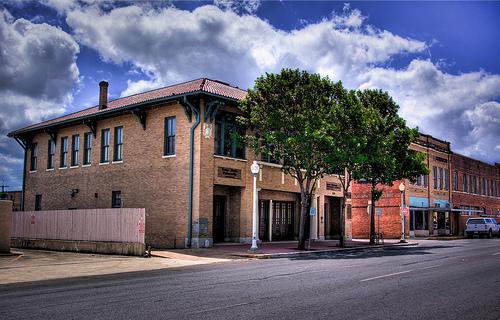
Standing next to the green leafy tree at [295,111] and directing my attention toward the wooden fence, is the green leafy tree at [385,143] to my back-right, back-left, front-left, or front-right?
back-right

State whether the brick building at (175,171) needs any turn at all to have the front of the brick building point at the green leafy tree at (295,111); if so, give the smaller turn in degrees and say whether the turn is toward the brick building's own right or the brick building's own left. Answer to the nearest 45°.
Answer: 0° — it already faces it

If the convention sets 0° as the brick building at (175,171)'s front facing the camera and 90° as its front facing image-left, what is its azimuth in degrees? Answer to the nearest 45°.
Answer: approximately 315°
